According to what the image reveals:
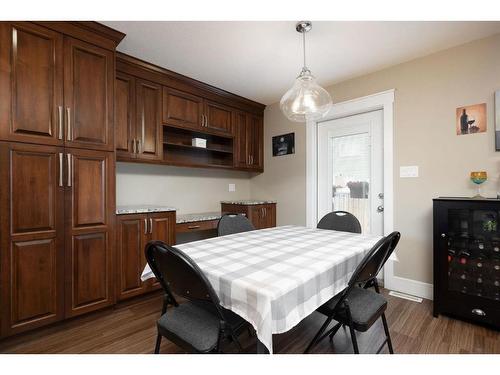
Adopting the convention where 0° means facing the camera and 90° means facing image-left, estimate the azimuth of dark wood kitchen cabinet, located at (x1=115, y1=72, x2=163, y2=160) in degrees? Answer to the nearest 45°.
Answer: approximately 315°

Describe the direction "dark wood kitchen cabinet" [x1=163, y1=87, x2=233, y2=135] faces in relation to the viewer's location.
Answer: facing the viewer and to the right of the viewer

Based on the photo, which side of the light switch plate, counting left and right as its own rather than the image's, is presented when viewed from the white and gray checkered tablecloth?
front

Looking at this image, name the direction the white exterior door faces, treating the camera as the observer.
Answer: facing the viewer and to the left of the viewer

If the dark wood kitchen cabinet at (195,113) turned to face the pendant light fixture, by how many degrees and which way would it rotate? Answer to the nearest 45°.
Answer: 0° — it already faces it

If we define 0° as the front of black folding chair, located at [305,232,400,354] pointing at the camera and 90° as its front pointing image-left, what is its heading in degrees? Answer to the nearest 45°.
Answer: approximately 135°

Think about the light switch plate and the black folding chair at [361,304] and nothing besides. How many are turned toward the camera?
1

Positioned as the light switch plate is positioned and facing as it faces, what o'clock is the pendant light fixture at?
The pendant light fixture is roughly at 1 o'clock from the light switch plate.

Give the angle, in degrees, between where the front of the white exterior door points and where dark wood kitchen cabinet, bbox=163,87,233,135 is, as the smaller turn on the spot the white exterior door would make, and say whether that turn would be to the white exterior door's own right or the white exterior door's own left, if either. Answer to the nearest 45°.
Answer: approximately 45° to the white exterior door's own right

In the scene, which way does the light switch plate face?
toward the camera

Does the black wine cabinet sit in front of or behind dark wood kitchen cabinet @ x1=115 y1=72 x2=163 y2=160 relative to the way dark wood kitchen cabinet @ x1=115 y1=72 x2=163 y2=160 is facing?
in front

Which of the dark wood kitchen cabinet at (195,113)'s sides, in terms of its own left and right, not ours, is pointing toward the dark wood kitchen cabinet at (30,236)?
right

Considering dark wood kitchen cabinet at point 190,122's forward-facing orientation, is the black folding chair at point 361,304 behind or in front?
in front

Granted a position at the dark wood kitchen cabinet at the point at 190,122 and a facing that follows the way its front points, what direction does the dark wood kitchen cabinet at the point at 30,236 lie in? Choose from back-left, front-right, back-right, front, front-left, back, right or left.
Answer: right
